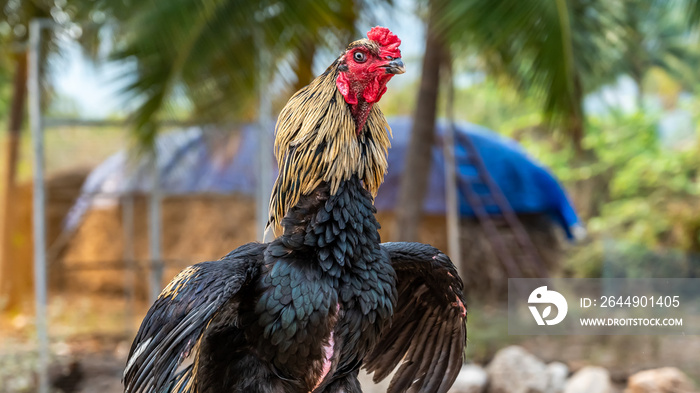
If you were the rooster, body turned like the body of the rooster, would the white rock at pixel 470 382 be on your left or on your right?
on your left

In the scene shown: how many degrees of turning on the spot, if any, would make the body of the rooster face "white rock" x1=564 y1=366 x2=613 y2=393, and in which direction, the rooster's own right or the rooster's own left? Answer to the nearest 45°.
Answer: approximately 90° to the rooster's own left

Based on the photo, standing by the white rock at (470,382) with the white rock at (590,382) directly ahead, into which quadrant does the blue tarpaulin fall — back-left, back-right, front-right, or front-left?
back-left

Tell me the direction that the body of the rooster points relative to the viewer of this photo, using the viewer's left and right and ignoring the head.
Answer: facing the viewer and to the right of the viewer

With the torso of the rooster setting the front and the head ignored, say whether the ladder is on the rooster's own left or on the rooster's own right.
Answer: on the rooster's own left

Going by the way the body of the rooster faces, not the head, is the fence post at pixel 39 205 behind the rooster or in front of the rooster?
behind

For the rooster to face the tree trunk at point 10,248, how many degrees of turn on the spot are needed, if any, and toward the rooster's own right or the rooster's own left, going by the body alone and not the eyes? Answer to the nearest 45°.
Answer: approximately 180°

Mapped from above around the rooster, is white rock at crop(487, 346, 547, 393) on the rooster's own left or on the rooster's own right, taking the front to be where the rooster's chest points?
on the rooster's own left

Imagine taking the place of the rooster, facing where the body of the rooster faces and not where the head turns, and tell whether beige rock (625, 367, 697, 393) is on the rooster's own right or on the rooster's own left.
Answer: on the rooster's own left

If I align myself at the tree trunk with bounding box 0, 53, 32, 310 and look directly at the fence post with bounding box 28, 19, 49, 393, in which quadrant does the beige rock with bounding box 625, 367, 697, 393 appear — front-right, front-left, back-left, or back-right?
front-left

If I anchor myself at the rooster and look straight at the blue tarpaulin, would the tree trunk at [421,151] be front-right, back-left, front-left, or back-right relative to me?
front-right
